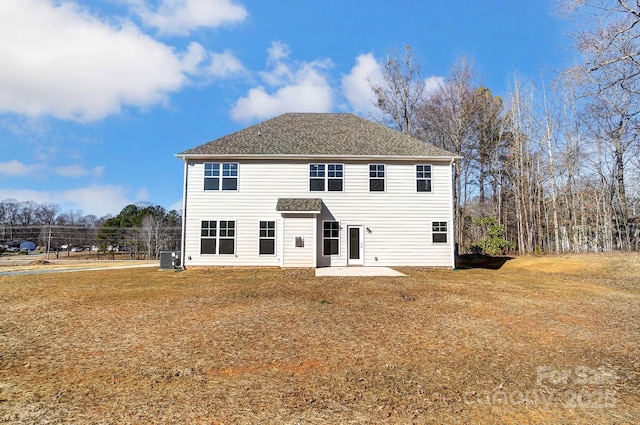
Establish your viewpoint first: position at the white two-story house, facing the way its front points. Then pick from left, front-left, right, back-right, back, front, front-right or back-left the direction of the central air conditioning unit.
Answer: left

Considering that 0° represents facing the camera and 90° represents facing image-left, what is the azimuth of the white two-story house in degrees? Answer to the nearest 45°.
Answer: approximately 180°

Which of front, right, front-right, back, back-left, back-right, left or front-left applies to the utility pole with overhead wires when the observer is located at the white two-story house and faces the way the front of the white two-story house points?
front-left

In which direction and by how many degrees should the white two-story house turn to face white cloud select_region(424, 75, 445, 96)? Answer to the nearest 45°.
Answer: approximately 45° to its right
